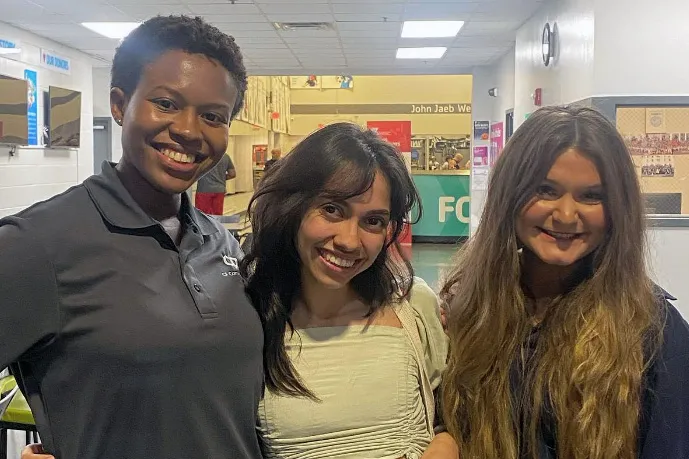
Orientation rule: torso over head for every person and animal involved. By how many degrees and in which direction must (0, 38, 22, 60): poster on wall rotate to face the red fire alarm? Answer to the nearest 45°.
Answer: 0° — it already faces it

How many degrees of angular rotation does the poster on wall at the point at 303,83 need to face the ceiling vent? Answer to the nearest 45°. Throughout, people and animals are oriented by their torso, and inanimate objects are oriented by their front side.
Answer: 0° — it already faces it

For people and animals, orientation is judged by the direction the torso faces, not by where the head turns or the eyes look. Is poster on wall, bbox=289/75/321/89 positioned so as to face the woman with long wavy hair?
yes

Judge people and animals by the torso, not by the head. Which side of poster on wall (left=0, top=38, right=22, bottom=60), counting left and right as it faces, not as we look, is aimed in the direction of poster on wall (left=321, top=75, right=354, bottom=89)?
left

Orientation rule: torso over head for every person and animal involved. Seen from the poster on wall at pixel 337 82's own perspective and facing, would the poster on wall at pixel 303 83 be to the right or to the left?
on its right

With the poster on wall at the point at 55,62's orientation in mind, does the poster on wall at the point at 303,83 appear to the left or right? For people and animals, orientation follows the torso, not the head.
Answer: on its left

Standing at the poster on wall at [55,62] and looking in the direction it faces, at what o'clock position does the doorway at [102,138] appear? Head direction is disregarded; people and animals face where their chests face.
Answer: The doorway is roughly at 8 o'clock from the poster on wall.
